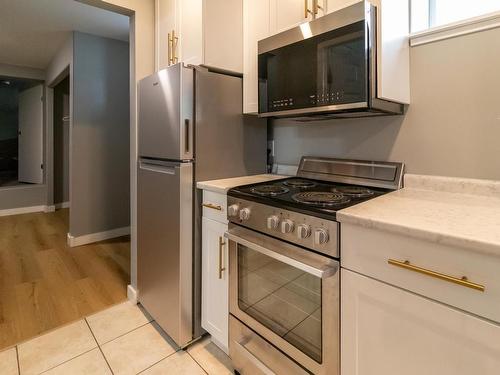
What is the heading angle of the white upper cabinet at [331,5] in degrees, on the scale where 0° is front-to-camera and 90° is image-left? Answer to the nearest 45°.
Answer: approximately 45°

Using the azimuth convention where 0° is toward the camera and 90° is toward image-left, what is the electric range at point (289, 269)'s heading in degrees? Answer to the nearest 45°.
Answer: approximately 45°
